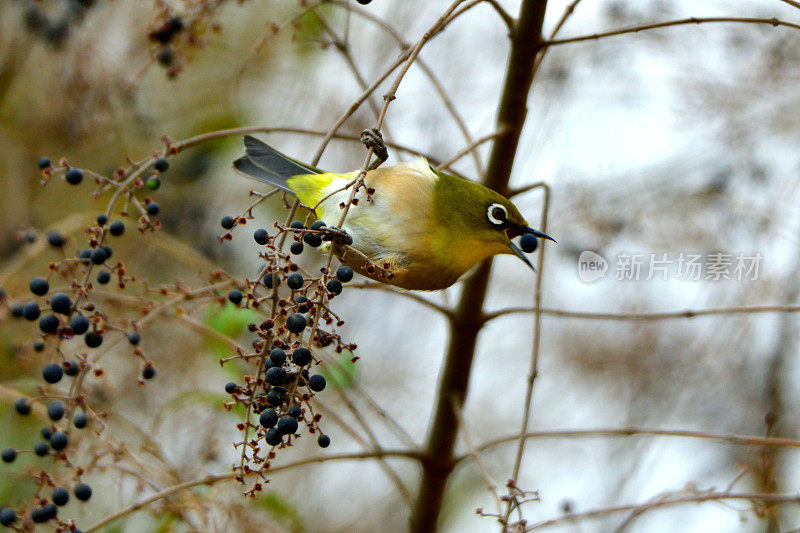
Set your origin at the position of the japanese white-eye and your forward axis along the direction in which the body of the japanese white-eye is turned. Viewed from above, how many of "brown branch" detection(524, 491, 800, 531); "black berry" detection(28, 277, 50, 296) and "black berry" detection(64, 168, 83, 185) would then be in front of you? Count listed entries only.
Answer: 1

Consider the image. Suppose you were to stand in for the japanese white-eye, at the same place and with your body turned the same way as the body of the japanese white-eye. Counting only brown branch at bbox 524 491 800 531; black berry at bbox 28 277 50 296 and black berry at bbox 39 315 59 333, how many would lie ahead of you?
1

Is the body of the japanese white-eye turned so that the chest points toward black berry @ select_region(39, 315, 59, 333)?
no

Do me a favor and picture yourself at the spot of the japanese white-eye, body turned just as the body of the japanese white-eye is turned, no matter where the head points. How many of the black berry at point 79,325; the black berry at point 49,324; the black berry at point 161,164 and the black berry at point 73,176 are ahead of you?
0

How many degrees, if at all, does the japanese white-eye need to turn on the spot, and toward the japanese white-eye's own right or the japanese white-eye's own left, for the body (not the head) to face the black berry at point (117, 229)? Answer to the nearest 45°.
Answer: approximately 180°

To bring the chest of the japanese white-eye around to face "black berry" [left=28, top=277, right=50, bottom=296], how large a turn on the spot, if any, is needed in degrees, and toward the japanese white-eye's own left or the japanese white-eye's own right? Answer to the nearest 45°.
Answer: approximately 180°

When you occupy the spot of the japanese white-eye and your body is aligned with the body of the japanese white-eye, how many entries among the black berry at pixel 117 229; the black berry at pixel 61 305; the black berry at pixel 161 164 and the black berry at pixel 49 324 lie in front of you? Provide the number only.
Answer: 0

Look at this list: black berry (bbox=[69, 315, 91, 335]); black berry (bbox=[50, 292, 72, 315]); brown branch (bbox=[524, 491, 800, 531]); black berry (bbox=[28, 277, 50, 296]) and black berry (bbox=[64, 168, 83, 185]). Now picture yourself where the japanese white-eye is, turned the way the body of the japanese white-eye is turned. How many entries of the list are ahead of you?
1

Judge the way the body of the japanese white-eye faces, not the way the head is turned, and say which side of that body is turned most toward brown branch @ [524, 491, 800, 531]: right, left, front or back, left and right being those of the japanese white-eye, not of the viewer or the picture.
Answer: front

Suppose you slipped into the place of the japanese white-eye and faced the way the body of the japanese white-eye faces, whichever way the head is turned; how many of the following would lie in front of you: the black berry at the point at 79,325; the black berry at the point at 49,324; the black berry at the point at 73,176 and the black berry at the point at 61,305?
0

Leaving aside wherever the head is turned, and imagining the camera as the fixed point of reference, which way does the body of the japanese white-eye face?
to the viewer's right
